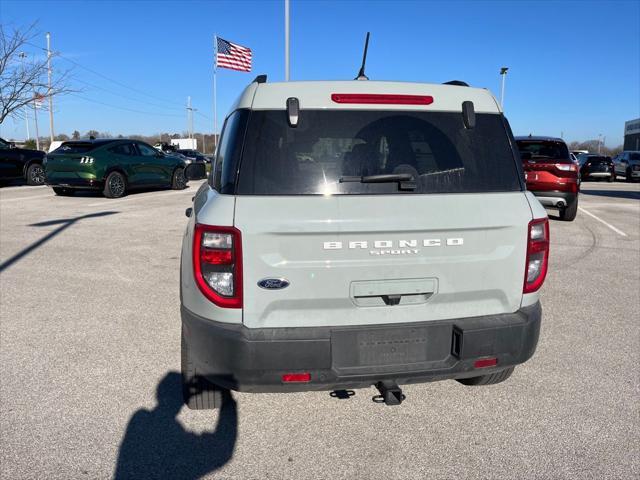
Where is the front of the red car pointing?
away from the camera

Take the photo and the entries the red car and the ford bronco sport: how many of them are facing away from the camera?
2

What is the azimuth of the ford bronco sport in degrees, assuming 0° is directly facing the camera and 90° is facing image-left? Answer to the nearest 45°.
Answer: approximately 180°

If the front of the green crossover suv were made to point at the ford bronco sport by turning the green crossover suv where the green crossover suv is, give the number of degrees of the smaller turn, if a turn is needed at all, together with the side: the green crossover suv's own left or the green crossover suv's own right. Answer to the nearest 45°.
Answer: approximately 135° to the green crossover suv's own right

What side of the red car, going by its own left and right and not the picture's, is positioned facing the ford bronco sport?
back

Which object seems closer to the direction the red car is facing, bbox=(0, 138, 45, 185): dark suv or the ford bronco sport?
the dark suv

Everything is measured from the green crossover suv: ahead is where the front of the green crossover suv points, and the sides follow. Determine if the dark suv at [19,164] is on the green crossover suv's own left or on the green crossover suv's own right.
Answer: on the green crossover suv's own left
